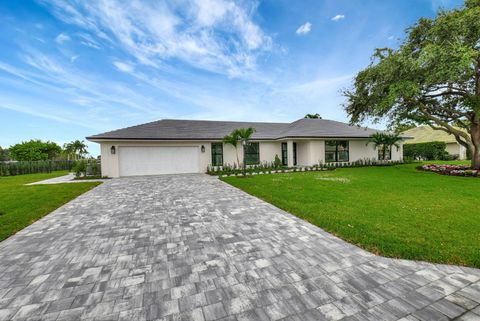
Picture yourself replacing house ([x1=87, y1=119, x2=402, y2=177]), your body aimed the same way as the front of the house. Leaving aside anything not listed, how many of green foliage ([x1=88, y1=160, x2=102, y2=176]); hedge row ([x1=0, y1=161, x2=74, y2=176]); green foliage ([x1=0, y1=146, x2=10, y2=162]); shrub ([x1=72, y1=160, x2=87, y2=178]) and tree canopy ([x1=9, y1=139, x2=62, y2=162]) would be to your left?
0

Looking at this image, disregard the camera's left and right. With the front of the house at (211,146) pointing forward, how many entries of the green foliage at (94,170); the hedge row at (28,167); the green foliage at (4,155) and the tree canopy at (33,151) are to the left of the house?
0

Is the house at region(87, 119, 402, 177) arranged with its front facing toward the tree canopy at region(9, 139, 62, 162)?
no

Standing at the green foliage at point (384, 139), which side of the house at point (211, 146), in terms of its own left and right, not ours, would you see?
left

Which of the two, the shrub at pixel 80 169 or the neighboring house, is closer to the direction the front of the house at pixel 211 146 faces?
the shrub

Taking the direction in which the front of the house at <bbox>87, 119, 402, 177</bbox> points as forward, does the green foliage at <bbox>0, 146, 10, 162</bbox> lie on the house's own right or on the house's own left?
on the house's own right

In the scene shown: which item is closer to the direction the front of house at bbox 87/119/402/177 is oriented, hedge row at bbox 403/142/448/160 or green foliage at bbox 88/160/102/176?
the green foliage

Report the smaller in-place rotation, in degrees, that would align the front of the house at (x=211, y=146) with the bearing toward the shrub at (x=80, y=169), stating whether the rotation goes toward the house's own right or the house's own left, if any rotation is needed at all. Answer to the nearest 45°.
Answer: approximately 90° to the house's own right

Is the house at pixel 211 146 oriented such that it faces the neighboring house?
no

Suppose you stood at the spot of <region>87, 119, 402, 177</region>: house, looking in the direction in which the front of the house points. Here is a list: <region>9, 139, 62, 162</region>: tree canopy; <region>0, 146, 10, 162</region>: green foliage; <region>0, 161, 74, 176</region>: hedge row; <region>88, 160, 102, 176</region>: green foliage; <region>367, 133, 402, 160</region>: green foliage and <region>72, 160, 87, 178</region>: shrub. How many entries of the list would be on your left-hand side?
1

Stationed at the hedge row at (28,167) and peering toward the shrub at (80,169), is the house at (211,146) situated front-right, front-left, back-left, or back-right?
front-left

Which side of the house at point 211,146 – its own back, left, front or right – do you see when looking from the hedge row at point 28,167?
right

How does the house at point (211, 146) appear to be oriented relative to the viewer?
toward the camera

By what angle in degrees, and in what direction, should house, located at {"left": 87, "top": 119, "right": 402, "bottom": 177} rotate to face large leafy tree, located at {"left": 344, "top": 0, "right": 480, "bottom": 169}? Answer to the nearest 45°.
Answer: approximately 45° to its left

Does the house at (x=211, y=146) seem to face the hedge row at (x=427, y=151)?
no

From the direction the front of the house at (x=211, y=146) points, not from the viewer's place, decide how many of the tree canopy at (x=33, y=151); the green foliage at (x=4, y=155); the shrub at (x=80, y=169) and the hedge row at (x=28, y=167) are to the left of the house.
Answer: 0

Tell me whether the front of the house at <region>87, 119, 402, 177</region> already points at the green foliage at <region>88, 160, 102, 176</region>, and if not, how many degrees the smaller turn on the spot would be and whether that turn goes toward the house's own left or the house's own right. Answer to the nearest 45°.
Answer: approximately 90° to the house's own right
